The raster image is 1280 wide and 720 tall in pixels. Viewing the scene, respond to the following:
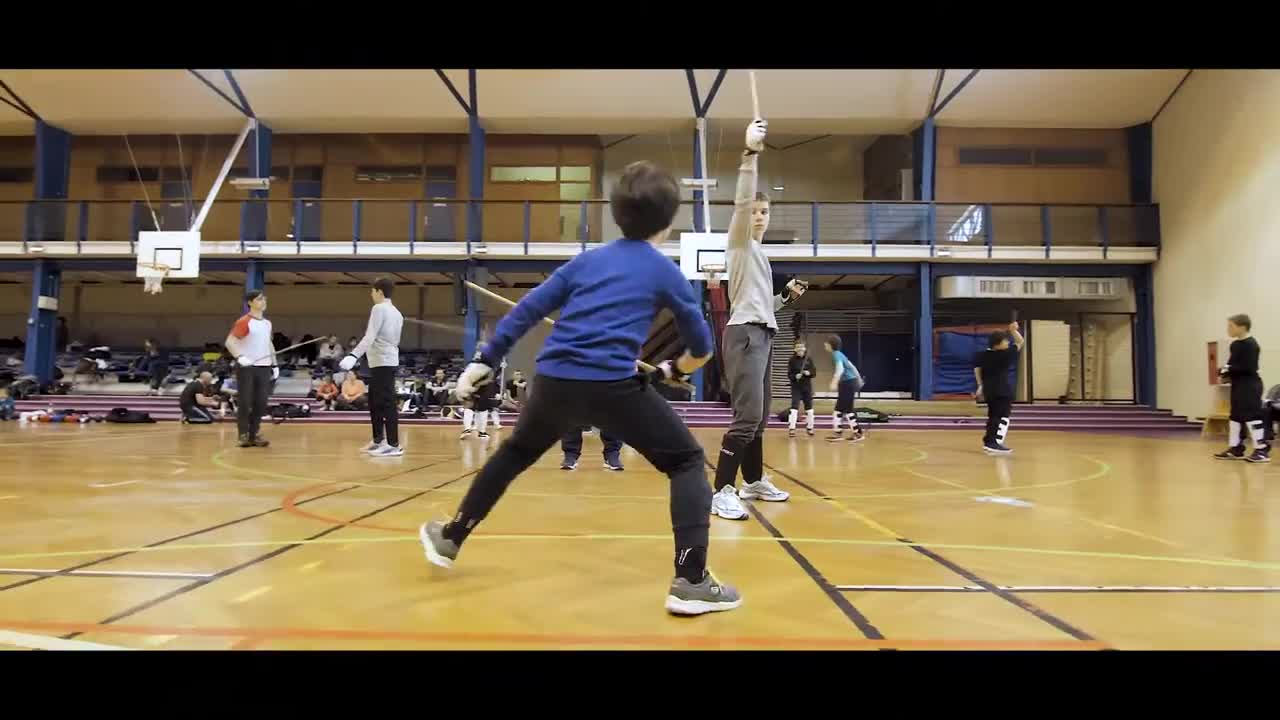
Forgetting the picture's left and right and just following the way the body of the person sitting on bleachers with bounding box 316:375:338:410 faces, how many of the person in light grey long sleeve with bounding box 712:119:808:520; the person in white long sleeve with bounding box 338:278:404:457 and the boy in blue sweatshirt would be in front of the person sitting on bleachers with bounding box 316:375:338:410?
3

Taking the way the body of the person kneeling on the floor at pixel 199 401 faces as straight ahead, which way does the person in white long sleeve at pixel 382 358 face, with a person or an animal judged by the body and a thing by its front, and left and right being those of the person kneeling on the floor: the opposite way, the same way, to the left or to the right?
the opposite way

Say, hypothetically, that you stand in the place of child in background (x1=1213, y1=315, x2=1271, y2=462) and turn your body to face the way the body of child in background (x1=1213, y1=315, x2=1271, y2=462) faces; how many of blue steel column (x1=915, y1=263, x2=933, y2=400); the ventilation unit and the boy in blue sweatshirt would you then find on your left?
1

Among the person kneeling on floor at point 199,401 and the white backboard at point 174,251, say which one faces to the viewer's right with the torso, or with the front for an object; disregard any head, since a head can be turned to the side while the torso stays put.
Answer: the person kneeling on floor

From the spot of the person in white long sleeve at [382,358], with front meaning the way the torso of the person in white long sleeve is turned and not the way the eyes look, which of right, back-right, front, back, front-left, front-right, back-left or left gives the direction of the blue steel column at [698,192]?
back-right

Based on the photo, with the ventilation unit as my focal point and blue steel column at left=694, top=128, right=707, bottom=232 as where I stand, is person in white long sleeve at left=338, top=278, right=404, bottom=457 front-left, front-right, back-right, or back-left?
back-right

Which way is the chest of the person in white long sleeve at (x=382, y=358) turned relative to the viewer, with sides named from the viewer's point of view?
facing to the left of the viewer

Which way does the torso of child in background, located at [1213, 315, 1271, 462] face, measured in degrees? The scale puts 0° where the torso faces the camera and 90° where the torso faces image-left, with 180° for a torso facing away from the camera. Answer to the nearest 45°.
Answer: approximately 90°

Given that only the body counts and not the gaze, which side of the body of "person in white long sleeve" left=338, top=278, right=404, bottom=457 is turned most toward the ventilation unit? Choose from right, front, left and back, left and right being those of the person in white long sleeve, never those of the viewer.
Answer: back

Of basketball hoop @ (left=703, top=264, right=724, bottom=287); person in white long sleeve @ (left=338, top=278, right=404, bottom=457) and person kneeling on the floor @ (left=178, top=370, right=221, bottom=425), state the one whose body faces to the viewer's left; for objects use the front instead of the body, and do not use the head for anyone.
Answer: the person in white long sleeve

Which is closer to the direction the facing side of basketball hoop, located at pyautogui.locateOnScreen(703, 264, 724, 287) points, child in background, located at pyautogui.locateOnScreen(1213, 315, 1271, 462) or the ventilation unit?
the child in background
